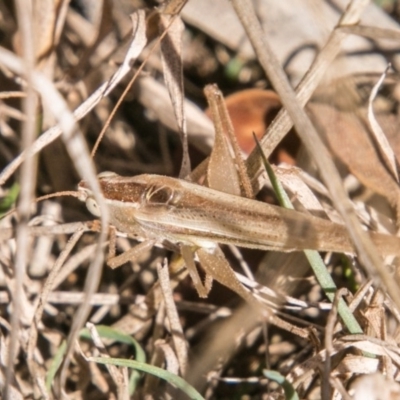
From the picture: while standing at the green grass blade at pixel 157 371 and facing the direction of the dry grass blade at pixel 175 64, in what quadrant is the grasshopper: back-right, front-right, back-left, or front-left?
front-right

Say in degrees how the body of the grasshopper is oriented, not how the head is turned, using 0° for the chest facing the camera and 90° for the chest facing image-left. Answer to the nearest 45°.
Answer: approximately 90°
